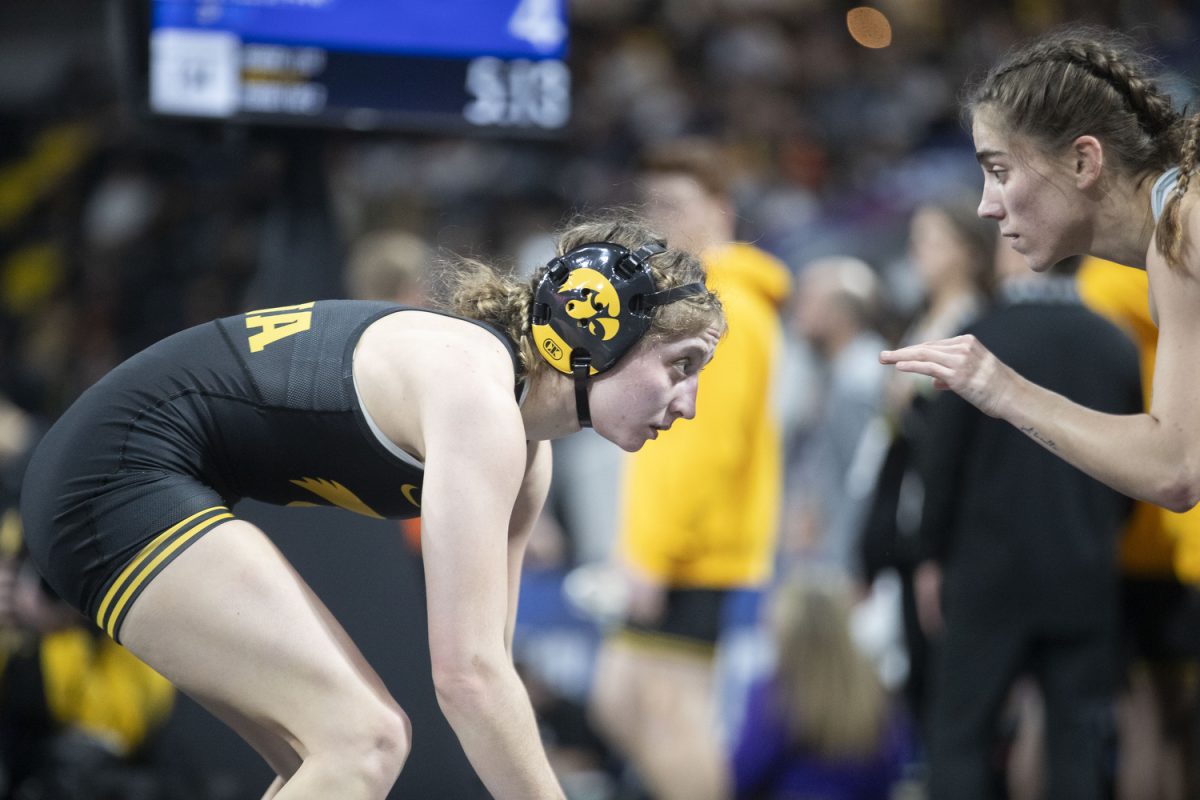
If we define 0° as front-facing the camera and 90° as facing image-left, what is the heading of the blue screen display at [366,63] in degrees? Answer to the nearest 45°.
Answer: approximately 0°

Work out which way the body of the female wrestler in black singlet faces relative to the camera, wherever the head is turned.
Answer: to the viewer's right

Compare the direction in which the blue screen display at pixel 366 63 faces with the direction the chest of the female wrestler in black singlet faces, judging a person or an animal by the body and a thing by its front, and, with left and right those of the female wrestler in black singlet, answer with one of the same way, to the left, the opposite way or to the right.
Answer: to the right

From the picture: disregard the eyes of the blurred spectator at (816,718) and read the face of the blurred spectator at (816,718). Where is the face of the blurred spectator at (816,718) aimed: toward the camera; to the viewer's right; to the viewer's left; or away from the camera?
away from the camera

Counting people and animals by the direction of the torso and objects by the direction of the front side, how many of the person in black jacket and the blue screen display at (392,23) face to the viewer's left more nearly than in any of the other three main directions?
0

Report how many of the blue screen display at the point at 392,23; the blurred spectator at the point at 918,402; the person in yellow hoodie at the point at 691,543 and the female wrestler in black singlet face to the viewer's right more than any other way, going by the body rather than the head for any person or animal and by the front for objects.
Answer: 1

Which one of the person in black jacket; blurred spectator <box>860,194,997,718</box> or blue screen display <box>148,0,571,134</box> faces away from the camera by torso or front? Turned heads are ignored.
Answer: the person in black jacket

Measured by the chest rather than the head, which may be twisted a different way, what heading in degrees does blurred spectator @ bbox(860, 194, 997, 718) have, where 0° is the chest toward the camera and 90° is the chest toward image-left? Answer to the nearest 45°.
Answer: approximately 45°

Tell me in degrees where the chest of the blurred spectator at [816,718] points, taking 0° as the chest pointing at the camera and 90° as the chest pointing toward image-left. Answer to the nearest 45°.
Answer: approximately 180°

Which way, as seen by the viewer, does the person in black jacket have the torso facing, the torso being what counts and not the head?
away from the camera

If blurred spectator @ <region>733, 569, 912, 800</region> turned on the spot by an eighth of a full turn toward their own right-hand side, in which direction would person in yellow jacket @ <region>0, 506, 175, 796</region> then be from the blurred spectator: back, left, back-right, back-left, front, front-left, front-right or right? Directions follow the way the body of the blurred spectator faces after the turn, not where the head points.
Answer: back-left

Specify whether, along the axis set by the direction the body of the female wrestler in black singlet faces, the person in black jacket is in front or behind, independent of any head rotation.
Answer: in front

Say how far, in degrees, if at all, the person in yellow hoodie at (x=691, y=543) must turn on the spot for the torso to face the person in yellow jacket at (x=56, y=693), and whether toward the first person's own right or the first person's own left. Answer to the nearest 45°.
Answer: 0° — they already face them

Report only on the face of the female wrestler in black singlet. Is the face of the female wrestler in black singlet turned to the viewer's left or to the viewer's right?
to the viewer's right

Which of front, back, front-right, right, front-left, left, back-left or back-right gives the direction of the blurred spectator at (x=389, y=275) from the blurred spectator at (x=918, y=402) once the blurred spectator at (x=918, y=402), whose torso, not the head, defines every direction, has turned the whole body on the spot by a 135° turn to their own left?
back
